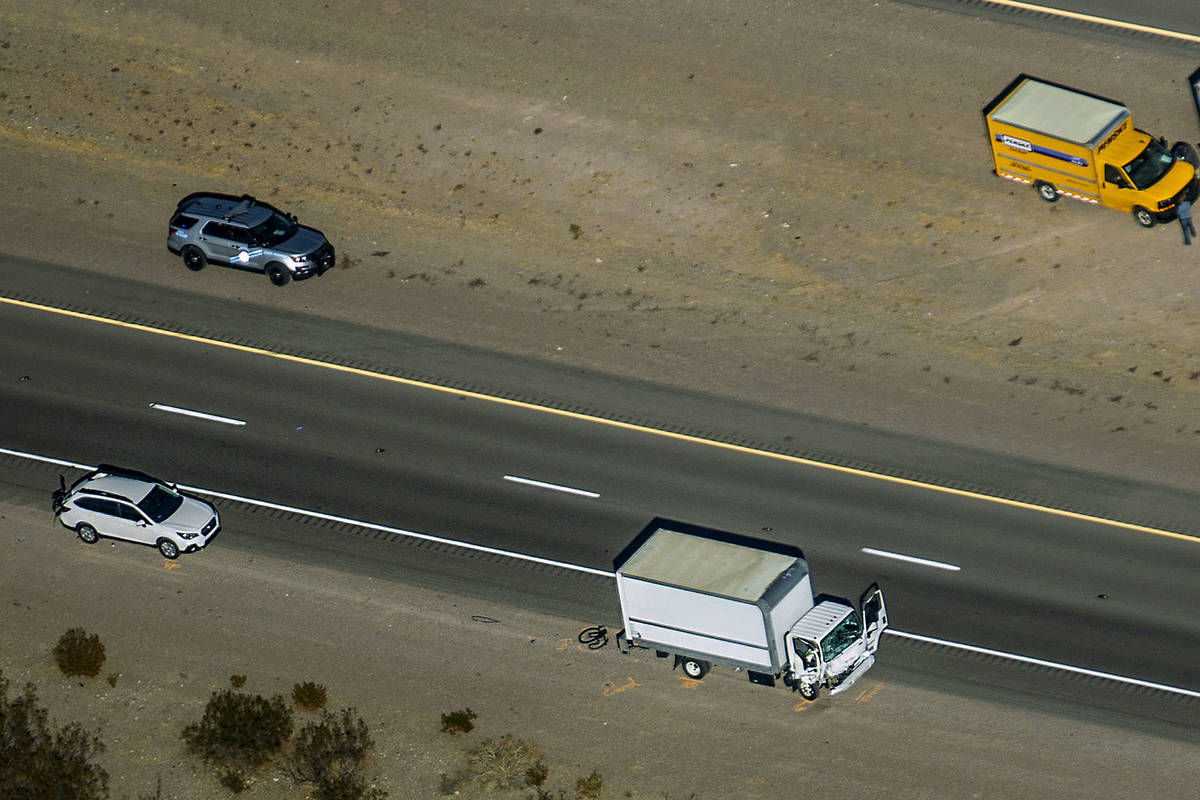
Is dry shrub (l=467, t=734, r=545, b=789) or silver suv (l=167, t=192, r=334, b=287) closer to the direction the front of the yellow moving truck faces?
the dry shrub

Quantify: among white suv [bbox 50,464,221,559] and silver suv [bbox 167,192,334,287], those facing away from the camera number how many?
0

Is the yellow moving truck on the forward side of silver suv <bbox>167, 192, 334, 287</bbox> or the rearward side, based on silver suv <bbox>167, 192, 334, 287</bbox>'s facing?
on the forward side

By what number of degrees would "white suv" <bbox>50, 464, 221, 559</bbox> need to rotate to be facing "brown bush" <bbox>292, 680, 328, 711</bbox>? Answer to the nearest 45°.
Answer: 0° — it already faces it

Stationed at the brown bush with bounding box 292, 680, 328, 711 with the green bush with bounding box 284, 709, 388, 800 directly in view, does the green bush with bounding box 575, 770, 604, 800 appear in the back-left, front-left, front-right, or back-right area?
front-left

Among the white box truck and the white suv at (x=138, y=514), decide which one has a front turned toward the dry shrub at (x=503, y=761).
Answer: the white suv

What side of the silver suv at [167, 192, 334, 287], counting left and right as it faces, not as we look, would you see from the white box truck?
front

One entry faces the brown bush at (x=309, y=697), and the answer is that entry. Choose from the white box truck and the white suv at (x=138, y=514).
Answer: the white suv

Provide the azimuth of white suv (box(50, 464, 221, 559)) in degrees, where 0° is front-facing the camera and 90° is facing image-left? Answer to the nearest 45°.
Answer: approximately 315°

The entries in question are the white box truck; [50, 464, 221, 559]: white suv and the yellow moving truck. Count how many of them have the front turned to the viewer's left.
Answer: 0

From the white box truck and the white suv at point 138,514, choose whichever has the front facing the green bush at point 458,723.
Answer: the white suv

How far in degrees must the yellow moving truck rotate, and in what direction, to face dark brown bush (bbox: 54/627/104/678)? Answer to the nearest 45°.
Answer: approximately 90° to its right

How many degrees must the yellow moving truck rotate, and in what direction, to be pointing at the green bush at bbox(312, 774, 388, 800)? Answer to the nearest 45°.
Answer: approximately 90° to its right

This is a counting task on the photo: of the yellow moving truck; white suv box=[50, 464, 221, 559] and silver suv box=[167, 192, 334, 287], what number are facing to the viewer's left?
0

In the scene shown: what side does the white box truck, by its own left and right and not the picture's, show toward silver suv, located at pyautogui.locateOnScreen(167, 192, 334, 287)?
back

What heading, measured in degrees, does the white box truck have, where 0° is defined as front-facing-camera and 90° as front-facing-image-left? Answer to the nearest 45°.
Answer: approximately 315°

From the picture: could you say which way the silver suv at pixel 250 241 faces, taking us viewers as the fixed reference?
facing the viewer and to the right of the viewer

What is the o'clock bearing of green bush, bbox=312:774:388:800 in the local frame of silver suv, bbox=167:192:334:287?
The green bush is roughly at 1 o'clock from the silver suv.
